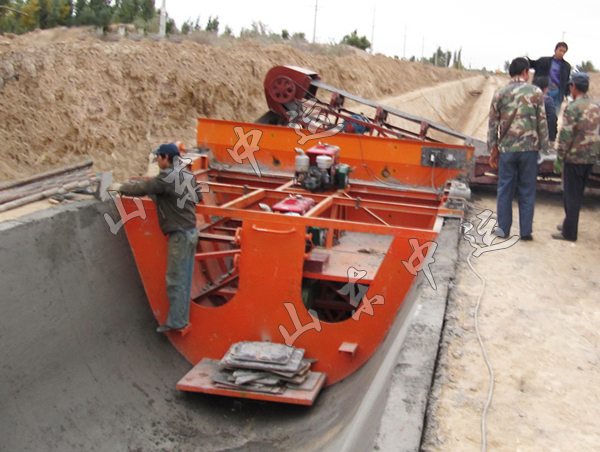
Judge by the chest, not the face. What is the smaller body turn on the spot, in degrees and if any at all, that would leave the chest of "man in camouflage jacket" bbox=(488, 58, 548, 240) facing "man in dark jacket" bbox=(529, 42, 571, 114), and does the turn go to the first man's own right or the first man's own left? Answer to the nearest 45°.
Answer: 0° — they already face them

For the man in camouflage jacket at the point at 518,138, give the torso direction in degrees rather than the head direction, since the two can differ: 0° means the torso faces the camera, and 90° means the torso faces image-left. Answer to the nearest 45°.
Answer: approximately 180°

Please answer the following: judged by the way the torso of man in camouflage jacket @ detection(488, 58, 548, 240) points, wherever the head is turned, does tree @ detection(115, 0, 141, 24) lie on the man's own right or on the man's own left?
on the man's own left

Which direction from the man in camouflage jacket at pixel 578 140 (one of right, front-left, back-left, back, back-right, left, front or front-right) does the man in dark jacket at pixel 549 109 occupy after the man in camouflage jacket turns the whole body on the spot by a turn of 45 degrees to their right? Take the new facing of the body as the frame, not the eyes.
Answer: front

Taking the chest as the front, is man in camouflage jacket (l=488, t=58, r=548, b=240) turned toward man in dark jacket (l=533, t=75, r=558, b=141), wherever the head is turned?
yes

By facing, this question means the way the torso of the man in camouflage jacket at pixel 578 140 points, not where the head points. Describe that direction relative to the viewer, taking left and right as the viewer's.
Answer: facing away from the viewer and to the left of the viewer
